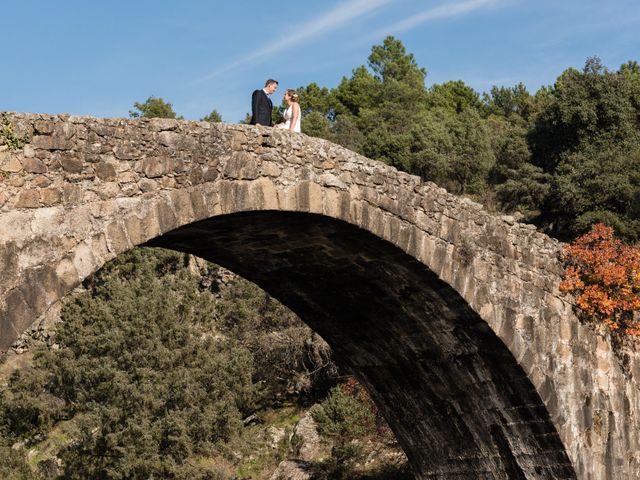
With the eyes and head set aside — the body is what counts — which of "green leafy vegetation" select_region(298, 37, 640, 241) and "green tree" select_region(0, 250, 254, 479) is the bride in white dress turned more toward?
the green tree

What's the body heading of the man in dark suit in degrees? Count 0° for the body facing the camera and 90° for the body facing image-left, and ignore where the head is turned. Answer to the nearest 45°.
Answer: approximately 270°

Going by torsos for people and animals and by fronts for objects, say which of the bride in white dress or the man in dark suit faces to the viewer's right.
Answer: the man in dark suit

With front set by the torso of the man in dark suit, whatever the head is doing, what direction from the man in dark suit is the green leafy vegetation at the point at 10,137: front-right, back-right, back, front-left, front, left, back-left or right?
back-right

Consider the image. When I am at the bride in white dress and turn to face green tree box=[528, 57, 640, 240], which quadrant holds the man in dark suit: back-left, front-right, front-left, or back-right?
back-left

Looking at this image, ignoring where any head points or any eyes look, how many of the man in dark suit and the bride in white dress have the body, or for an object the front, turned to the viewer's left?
1

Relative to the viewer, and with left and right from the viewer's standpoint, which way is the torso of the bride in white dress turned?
facing to the left of the viewer

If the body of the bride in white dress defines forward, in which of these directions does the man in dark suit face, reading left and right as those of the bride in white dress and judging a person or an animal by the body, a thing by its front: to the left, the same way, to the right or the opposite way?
the opposite way
